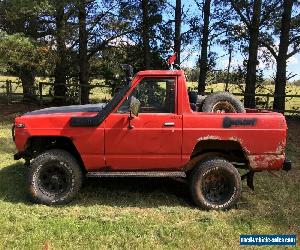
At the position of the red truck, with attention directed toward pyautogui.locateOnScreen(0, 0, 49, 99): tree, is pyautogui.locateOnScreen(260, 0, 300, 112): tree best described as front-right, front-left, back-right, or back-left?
front-right

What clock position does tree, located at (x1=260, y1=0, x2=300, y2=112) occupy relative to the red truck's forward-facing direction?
The tree is roughly at 4 o'clock from the red truck.

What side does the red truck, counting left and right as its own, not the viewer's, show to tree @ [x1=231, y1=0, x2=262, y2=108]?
right

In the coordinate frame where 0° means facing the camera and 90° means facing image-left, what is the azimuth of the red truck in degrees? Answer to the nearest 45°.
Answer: approximately 90°

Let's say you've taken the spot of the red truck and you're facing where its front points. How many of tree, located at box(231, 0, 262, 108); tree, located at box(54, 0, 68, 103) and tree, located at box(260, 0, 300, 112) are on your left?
0

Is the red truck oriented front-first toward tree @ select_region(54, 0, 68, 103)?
no
